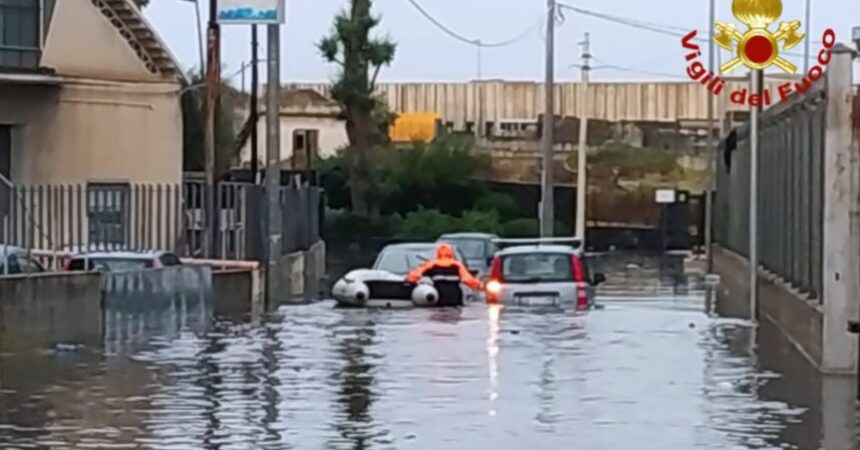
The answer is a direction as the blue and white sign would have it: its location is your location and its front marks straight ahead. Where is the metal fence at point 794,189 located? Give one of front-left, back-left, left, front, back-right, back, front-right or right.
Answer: front-left

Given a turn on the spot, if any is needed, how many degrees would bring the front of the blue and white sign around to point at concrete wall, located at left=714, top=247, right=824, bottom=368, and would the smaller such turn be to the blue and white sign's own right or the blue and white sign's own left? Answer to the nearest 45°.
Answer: approximately 45° to the blue and white sign's own left

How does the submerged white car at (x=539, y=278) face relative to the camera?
away from the camera

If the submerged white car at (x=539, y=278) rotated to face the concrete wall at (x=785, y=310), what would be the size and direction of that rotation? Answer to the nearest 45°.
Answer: approximately 135° to its right

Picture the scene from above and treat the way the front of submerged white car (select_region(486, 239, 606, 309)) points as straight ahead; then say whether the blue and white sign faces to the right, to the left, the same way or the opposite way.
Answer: the opposite way
